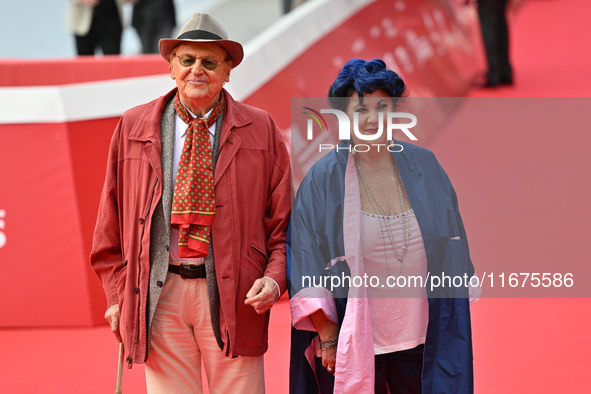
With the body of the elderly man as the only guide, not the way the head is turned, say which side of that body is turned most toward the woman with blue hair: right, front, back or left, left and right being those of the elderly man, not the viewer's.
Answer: left

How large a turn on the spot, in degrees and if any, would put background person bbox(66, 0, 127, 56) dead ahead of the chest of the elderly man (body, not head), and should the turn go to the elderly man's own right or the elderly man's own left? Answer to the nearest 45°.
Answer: approximately 180°

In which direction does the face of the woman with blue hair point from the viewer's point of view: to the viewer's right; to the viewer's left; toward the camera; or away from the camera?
toward the camera

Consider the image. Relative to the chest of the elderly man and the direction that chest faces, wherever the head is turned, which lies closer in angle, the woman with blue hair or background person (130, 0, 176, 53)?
the woman with blue hair

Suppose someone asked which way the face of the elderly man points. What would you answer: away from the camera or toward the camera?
toward the camera

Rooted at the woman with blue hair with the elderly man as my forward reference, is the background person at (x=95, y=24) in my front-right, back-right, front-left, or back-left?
front-right

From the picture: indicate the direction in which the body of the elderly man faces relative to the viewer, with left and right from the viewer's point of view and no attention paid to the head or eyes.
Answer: facing the viewer

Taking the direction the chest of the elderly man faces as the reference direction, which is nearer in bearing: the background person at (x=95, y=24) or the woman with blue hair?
the woman with blue hair

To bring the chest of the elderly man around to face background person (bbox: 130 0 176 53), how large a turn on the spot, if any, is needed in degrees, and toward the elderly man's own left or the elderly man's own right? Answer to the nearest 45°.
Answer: approximately 180°
